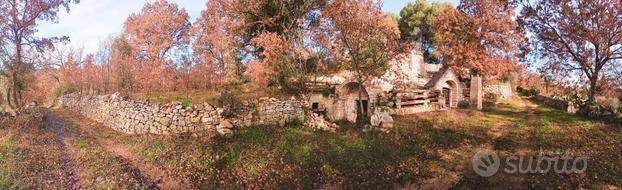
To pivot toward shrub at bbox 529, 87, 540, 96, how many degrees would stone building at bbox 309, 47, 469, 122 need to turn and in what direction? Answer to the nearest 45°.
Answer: approximately 135° to its left

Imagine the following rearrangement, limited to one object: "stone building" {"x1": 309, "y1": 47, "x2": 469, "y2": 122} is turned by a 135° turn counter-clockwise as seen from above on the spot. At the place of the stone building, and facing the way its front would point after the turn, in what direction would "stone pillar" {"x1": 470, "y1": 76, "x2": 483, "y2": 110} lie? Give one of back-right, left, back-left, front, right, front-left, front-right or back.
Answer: front

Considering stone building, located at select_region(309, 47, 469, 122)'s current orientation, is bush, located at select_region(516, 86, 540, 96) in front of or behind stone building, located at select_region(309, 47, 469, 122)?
behind

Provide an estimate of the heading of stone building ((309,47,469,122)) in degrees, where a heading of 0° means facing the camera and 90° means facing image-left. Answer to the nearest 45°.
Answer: approximately 0°

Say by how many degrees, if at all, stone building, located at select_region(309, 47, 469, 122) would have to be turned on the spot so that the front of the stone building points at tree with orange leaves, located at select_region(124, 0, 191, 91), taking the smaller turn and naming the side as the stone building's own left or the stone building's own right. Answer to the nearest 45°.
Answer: approximately 90° to the stone building's own right

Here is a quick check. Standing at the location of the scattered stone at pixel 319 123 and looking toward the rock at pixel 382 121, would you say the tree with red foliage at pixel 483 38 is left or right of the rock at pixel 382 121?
left

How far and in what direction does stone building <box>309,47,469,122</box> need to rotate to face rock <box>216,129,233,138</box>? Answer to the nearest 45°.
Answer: approximately 45° to its right

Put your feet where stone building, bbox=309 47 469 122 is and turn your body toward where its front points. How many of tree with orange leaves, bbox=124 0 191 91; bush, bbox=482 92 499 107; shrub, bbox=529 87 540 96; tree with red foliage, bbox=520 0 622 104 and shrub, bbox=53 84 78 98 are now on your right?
2

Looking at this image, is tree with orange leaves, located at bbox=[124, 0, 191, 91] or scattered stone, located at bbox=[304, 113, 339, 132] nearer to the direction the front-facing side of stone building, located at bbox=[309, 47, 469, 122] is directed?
the scattered stone

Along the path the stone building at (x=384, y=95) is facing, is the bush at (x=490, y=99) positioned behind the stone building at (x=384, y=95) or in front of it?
behind

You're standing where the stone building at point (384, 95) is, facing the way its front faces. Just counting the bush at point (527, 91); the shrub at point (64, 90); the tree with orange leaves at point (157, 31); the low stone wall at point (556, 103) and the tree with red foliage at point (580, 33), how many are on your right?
2
